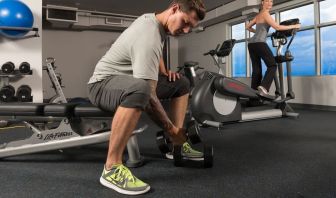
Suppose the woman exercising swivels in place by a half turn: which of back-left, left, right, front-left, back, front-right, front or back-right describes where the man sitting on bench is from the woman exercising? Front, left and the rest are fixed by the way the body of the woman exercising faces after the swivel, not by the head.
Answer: front-left

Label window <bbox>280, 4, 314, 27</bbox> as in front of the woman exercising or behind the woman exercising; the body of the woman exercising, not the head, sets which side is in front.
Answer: in front

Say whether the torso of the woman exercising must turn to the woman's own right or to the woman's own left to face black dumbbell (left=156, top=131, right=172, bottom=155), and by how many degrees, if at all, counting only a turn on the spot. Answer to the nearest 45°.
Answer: approximately 135° to the woman's own right

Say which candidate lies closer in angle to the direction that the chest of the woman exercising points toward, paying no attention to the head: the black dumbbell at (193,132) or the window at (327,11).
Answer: the window

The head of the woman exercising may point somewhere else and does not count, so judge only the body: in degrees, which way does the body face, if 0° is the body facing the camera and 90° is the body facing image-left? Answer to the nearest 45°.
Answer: approximately 225°

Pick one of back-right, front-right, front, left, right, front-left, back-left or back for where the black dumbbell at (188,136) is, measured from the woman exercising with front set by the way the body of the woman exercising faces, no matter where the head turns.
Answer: back-right
